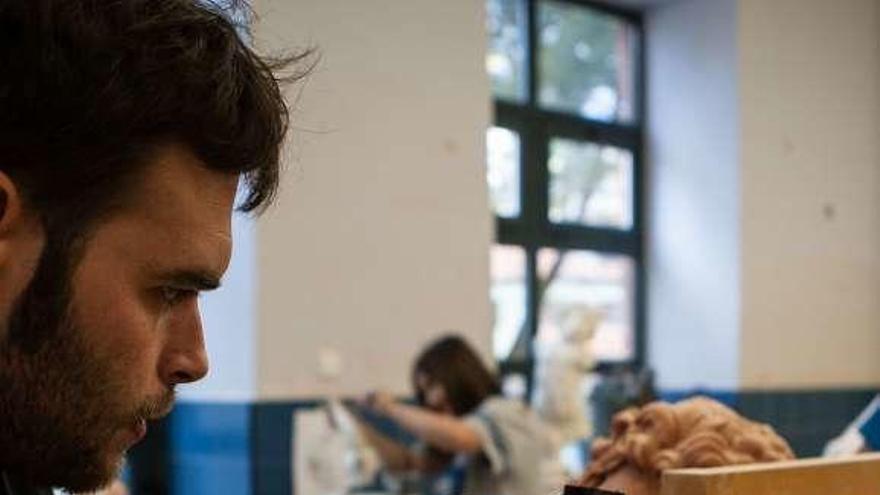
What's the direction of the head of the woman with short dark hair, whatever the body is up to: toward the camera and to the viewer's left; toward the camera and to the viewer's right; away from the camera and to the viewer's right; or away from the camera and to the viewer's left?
toward the camera and to the viewer's left

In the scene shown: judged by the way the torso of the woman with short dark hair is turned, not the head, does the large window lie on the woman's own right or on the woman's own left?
on the woman's own right

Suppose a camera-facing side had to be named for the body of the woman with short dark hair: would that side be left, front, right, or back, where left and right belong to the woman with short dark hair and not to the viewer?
left
